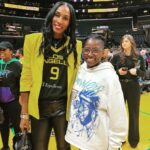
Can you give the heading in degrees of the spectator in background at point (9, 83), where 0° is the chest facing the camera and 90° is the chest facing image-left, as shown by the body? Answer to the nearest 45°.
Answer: approximately 45°

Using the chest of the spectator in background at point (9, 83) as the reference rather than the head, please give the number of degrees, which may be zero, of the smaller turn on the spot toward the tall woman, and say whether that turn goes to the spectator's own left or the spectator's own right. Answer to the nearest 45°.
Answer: approximately 45° to the spectator's own left

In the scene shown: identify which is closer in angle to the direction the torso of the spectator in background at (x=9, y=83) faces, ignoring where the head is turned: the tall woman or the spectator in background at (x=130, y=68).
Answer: the tall woman

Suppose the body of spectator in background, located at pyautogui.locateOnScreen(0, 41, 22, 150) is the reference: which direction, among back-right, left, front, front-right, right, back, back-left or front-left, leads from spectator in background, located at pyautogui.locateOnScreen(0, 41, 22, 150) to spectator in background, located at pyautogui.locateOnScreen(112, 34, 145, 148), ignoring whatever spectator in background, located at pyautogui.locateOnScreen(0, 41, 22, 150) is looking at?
back-left
